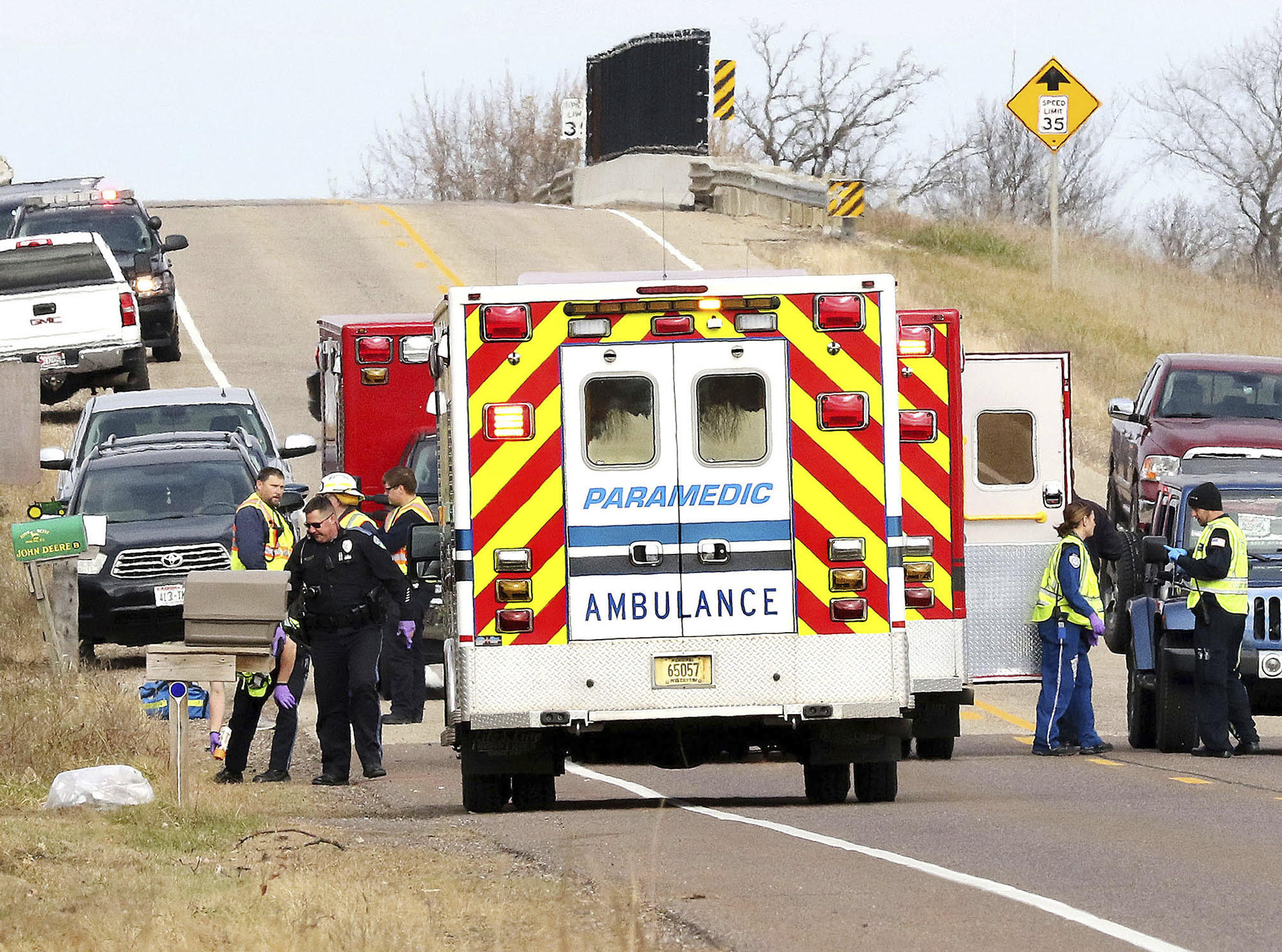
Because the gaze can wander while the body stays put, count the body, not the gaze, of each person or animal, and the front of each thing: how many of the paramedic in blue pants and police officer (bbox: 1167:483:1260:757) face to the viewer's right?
1

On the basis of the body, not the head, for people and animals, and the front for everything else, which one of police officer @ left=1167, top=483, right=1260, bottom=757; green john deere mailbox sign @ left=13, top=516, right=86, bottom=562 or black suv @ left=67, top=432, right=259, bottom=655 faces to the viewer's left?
the police officer

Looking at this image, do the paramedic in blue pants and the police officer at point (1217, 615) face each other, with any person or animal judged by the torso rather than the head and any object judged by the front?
yes

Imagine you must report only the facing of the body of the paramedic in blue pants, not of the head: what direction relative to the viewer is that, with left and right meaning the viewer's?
facing to the right of the viewer

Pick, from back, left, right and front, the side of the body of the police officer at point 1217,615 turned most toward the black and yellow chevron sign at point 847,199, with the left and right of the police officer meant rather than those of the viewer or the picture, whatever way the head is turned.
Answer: right

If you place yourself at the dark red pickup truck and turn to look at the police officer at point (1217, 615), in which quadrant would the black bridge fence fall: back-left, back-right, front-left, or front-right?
back-right

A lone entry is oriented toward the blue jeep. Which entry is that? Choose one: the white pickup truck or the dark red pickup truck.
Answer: the dark red pickup truck

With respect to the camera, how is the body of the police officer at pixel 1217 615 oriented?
to the viewer's left

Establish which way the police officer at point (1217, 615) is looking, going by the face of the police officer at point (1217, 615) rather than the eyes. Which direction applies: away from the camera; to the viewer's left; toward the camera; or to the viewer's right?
to the viewer's left

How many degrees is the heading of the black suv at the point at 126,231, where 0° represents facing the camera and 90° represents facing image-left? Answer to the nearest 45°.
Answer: approximately 0°

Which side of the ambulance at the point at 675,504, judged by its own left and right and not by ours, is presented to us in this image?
back
